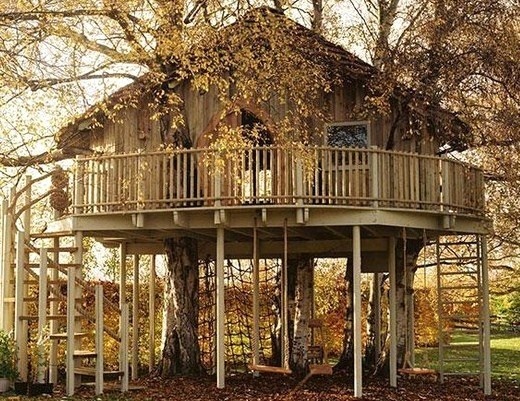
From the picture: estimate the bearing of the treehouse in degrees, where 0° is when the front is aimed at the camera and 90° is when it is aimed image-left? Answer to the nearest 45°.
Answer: approximately 0°

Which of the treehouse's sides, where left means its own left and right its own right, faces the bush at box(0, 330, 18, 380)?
right
